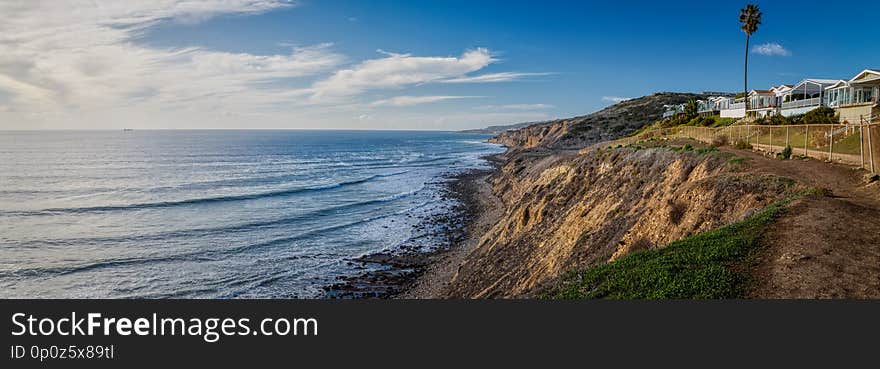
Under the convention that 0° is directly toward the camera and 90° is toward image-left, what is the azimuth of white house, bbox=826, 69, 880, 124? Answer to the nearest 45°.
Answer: approximately 45°
